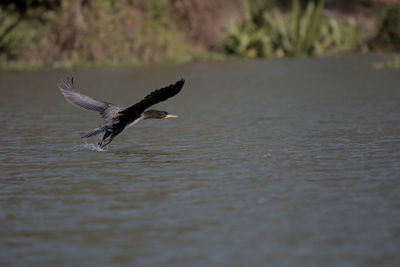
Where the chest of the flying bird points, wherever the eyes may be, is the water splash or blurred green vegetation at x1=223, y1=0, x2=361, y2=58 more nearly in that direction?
the blurred green vegetation

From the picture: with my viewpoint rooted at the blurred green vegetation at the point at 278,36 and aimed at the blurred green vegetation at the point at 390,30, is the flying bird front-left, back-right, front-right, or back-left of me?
back-right

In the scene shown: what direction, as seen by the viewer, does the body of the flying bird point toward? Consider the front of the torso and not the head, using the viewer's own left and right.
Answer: facing away from the viewer and to the right of the viewer
